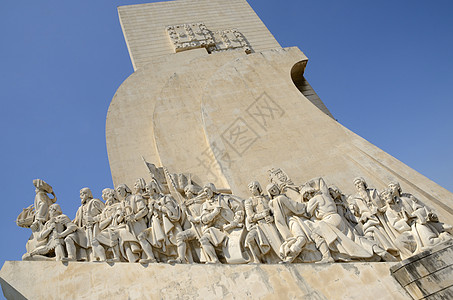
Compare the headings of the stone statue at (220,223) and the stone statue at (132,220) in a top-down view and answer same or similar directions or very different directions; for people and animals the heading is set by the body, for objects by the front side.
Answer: same or similar directions

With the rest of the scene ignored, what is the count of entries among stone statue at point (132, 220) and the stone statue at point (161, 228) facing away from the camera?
0

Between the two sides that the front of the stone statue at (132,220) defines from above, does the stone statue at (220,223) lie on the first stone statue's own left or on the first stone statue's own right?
on the first stone statue's own left

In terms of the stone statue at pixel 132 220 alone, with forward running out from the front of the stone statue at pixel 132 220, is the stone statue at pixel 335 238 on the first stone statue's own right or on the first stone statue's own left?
on the first stone statue's own left

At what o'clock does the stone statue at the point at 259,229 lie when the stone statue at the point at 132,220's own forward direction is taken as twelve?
the stone statue at the point at 259,229 is roughly at 8 o'clock from the stone statue at the point at 132,220.

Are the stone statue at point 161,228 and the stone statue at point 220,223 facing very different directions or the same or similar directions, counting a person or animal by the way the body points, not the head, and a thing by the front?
same or similar directions

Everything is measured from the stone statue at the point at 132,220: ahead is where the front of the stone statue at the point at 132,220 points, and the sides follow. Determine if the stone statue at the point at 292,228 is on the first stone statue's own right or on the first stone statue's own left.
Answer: on the first stone statue's own left

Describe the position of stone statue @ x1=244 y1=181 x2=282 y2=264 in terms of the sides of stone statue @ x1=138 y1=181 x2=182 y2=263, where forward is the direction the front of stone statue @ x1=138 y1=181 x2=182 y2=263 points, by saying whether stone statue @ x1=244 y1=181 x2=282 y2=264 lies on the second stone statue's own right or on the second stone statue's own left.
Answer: on the second stone statue's own left

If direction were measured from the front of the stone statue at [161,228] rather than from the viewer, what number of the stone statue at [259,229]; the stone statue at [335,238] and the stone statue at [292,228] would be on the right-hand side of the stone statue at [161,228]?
0

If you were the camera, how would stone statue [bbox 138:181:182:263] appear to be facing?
facing the viewer and to the left of the viewer

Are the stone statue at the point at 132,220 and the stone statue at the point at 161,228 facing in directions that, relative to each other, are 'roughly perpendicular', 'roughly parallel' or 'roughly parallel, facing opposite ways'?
roughly parallel
